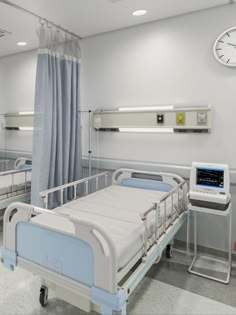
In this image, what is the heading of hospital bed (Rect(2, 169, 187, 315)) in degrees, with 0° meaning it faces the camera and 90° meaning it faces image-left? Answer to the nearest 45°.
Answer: approximately 45°

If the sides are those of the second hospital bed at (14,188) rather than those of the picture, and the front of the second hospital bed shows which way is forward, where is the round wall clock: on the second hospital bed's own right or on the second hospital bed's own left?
on the second hospital bed's own left

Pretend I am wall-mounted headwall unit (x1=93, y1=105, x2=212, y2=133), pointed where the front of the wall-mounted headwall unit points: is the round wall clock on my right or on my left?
on my left

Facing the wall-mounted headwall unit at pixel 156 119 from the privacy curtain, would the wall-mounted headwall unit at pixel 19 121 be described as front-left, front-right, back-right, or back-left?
back-left

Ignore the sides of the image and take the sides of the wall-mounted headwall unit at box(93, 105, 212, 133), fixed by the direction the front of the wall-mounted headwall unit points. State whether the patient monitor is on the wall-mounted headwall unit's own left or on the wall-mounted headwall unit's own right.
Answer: on the wall-mounted headwall unit's own left

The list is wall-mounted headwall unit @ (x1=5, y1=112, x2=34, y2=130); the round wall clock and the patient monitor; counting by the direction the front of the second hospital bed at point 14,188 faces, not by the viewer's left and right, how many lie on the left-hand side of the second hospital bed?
2

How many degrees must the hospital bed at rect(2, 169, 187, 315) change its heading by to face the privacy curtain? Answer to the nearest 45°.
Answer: approximately 135° to its right

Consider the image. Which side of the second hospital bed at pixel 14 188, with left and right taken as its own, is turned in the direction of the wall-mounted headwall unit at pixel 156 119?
left
